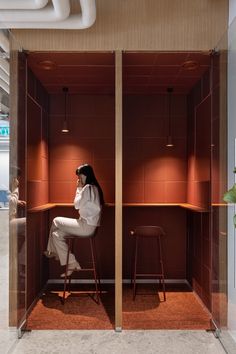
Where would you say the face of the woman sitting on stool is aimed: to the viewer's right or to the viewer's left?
to the viewer's left

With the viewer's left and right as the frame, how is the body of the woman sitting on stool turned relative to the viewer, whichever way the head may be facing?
facing to the left of the viewer

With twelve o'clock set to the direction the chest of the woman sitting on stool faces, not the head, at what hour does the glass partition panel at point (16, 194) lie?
The glass partition panel is roughly at 10 o'clock from the woman sitting on stool.
